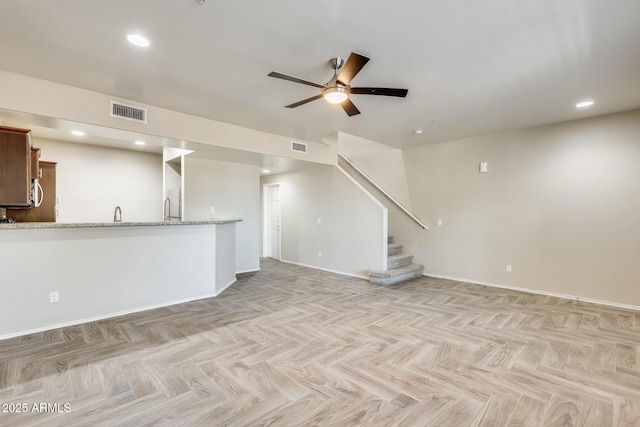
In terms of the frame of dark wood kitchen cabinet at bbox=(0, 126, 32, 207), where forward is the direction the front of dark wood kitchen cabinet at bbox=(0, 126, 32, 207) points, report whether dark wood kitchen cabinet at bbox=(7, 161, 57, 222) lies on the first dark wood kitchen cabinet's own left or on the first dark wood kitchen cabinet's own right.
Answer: on the first dark wood kitchen cabinet's own left

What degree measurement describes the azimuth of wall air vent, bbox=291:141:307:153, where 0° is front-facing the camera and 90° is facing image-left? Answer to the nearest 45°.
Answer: approximately 315°

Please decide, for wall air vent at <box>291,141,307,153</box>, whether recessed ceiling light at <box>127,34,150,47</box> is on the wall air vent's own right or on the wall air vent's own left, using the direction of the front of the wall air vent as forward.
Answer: on the wall air vent's own right

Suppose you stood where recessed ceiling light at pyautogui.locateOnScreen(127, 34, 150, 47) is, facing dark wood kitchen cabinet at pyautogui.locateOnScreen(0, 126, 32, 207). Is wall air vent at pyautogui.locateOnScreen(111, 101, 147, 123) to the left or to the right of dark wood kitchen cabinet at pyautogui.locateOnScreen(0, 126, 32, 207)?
right

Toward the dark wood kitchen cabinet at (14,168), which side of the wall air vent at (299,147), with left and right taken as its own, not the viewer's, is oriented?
right

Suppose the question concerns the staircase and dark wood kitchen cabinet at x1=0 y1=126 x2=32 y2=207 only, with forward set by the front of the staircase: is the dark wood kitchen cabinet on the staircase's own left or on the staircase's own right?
on the staircase's own right

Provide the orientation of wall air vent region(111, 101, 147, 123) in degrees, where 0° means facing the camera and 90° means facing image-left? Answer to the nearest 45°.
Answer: approximately 315°

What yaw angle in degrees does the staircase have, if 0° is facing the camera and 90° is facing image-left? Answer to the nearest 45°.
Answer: approximately 315°

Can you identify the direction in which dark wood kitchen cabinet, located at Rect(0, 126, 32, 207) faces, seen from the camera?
facing to the right of the viewer

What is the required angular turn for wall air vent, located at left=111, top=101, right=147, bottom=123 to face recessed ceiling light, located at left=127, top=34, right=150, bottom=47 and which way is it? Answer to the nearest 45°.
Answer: approximately 45° to its right
